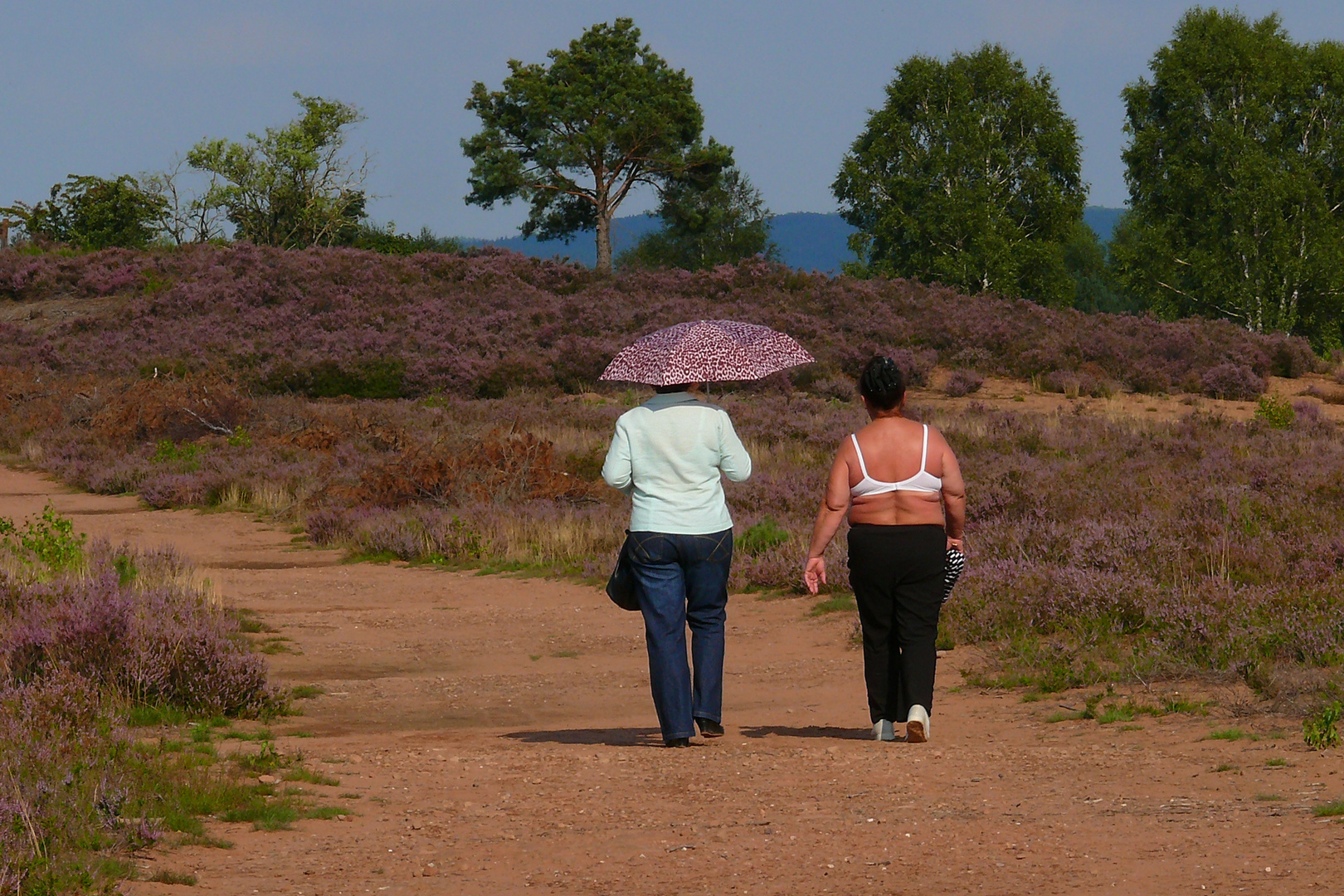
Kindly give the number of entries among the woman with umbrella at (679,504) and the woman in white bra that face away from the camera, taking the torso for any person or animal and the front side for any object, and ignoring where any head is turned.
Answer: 2

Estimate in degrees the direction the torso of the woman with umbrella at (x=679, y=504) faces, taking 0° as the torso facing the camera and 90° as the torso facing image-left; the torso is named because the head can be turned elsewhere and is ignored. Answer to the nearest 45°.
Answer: approximately 180°

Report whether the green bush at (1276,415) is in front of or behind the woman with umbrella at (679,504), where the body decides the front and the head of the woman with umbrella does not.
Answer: in front

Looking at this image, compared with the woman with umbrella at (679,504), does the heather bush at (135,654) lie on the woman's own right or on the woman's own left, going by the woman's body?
on the woman's own left

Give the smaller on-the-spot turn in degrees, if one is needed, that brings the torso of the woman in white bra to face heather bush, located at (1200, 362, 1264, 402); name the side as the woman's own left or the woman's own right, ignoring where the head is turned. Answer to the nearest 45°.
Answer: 0° — they already face it

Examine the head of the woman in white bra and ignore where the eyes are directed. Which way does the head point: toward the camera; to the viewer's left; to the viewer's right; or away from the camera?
away from the camera

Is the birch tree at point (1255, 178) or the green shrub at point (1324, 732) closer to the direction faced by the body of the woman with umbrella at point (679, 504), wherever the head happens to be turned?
the birch tree

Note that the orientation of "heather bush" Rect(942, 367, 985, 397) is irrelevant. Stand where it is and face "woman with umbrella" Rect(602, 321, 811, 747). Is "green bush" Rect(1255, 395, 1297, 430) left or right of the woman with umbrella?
left

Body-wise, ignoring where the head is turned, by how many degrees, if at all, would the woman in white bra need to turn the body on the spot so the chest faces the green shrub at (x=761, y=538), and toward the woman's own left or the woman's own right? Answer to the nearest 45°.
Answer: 0° — they already face it

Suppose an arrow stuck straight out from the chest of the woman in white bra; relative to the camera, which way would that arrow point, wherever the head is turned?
away from the camera
